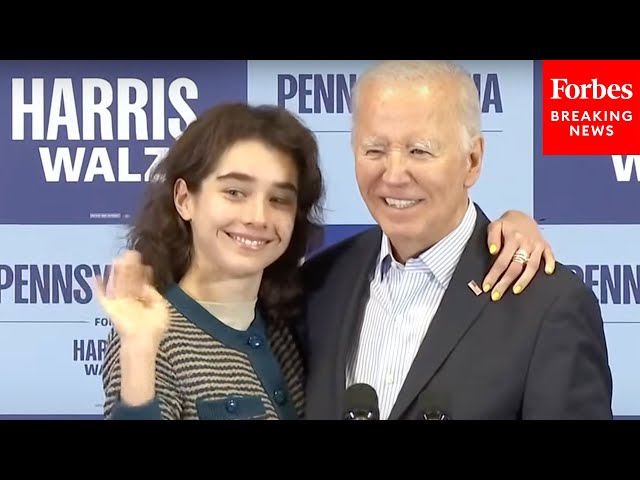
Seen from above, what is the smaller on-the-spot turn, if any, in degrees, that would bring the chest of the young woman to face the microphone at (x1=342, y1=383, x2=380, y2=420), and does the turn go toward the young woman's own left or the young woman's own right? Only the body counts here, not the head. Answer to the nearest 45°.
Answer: approximately 45° to the young woman's own left

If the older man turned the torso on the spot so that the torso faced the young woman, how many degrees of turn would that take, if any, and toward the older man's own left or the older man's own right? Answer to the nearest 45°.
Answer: approximately 45° to the older man's own right

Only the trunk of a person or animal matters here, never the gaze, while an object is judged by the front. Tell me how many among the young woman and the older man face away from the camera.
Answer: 0

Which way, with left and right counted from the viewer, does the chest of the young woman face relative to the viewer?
facing the viewer and to the right of the viewer

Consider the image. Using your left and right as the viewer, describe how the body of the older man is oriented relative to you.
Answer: facing the viewer and to the left of the viewer

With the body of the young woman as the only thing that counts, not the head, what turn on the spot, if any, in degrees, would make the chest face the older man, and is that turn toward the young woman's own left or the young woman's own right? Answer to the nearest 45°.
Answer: approximately 45° to the young woman's own left
